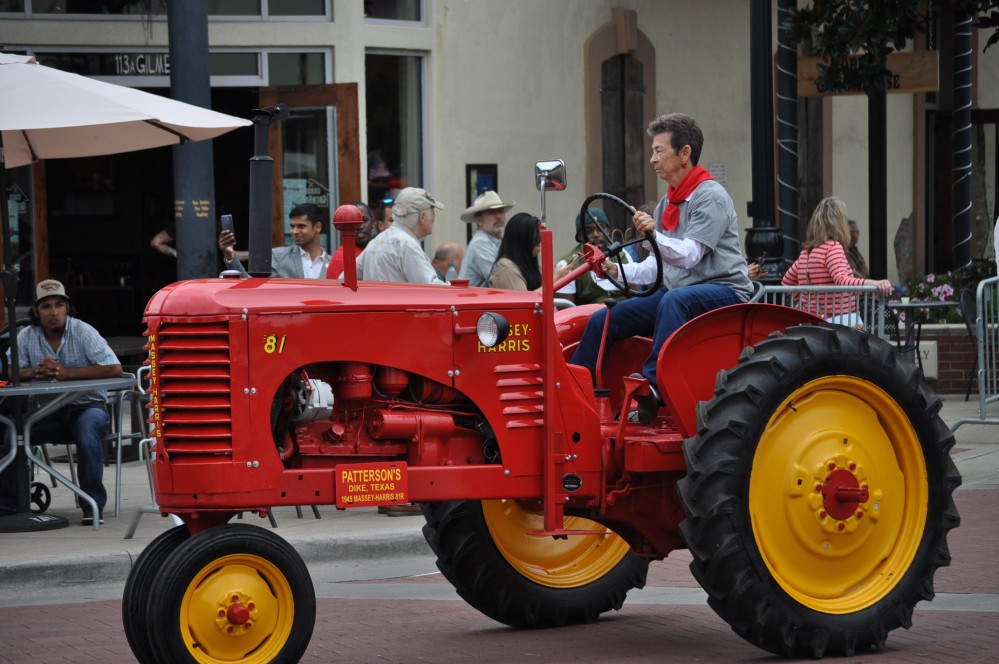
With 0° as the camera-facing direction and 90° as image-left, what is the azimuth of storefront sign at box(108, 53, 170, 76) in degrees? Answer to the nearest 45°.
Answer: approximately 0°

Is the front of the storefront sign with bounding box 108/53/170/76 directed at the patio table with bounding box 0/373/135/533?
yes

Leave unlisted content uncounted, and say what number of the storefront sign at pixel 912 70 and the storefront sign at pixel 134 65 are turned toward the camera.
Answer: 2

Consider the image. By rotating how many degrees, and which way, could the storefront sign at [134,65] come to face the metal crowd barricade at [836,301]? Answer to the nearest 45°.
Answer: approximately 45° to its left

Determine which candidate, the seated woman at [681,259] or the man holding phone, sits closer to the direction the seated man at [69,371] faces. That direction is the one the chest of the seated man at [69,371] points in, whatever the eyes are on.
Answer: the seated woman

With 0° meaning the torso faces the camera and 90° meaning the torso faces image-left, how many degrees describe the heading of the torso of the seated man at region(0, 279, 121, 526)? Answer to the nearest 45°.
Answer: approximately 45°

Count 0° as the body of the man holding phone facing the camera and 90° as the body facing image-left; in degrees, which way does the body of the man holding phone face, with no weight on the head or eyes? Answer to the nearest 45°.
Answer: approximately 45°

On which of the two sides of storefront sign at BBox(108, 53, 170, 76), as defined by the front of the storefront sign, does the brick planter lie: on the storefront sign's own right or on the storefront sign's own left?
on the storefront sign's own left

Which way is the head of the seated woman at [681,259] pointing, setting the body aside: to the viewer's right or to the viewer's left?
to the viewer's left

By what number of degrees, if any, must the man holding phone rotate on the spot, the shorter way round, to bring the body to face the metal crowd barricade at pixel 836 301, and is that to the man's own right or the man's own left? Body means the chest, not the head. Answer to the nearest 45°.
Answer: approximately 135° to the man's own left
